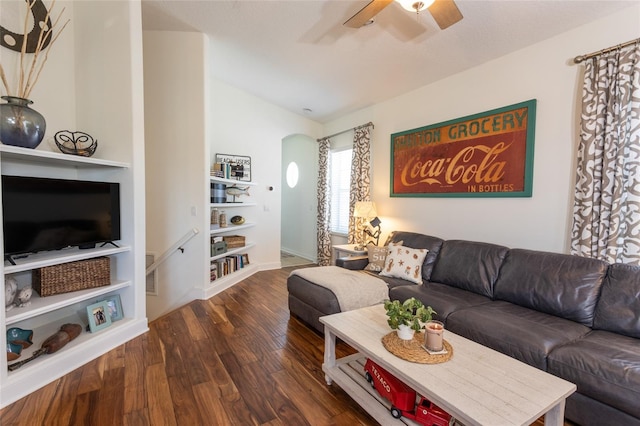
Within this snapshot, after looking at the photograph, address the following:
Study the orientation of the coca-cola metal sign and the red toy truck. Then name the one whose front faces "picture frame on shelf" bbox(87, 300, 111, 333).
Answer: the coca-cola metal sign

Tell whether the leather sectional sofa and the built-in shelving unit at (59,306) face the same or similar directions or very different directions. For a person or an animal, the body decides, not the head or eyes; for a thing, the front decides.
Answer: very different directions

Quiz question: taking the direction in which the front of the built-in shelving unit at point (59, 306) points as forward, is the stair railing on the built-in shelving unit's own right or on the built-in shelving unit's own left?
on the built-in shelving unit's own left

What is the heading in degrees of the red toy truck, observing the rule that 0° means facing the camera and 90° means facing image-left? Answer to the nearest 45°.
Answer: approximately 315°

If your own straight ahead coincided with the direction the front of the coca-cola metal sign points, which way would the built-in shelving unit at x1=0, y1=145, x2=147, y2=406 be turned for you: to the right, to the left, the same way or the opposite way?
the opposite way

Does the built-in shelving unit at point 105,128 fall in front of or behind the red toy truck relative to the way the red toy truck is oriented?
behind

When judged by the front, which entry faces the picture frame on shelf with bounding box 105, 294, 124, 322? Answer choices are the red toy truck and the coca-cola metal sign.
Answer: the coca-cola metal sign

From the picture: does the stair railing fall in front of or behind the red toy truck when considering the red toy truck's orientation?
behind

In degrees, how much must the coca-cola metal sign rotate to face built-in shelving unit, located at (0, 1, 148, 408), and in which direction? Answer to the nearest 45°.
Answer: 0° — it already faces it
